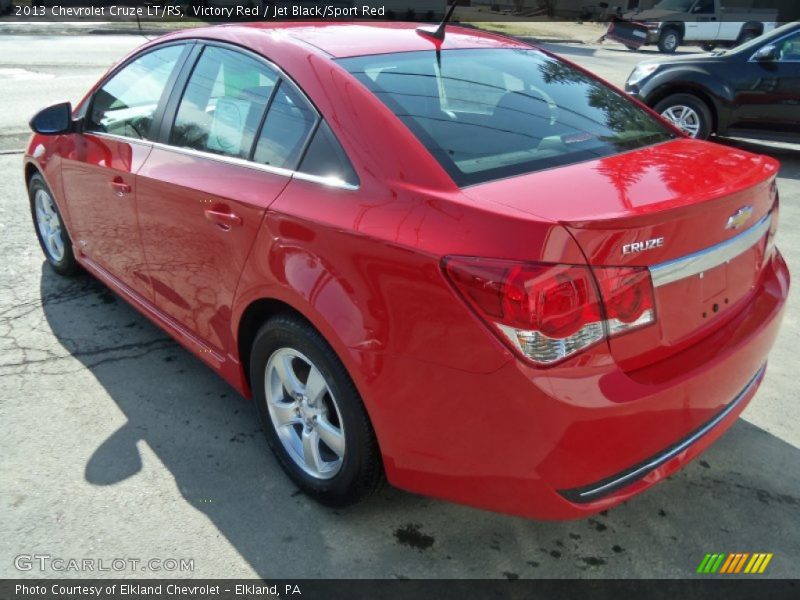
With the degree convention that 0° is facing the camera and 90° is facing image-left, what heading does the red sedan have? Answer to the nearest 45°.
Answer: approximately 135°

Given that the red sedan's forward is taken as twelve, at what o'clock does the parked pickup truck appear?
The parked pickup truck is roughly at 2 o'clock from the red sedan.
